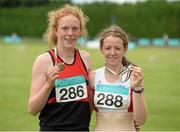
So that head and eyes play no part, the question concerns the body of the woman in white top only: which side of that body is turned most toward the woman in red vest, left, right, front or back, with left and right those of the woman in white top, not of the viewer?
right

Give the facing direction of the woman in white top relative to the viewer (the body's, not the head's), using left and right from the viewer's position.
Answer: facing the viewer
